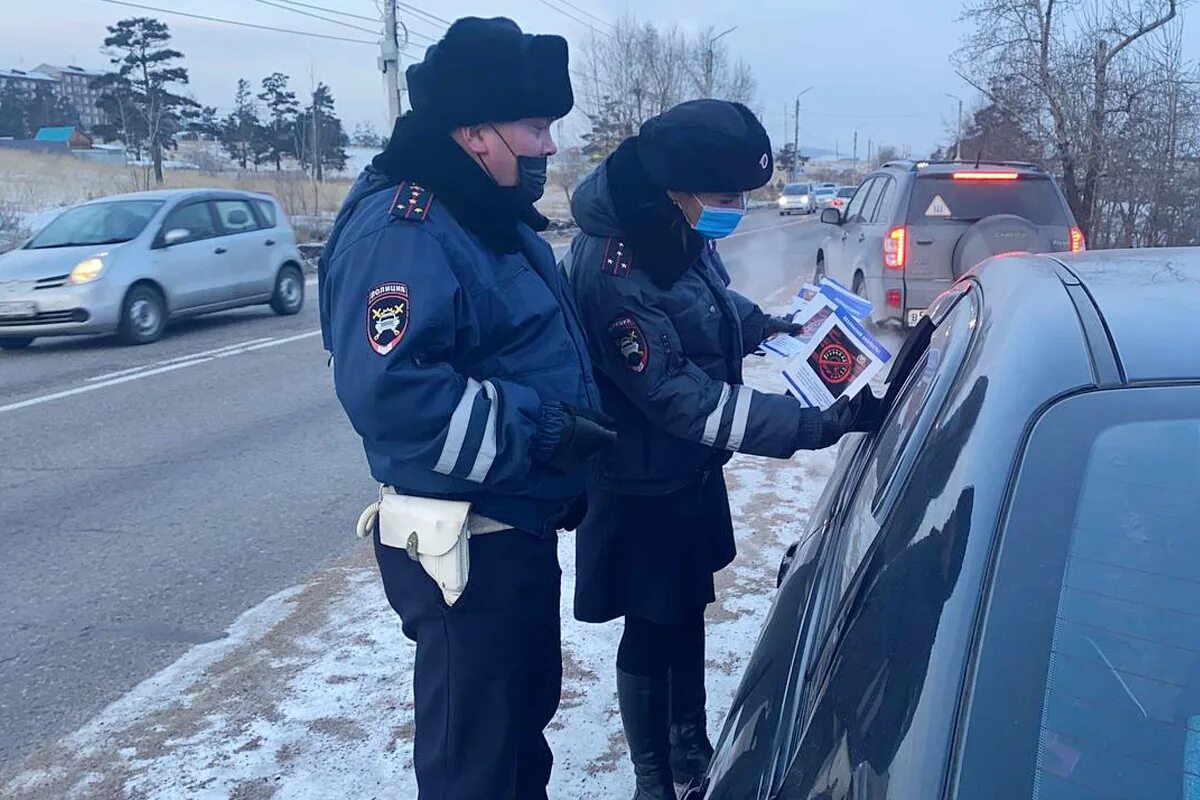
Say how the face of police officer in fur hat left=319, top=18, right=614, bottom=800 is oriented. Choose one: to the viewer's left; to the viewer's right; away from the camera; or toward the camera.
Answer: to the viewer's right

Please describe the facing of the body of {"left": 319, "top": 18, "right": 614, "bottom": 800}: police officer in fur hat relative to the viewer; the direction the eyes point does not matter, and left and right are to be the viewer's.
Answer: facing to the right of the viewer

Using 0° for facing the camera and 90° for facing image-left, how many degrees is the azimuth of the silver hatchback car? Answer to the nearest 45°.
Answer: approximately 45°

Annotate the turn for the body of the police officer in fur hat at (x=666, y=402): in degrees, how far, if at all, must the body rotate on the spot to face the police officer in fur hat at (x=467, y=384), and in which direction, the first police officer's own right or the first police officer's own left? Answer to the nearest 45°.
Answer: approximately 135° to the first police officer's own right

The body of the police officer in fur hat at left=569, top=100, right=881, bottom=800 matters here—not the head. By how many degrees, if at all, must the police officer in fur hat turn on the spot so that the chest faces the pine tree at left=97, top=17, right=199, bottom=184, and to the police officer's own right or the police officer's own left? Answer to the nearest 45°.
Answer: approximately 135° to the police officer's own left

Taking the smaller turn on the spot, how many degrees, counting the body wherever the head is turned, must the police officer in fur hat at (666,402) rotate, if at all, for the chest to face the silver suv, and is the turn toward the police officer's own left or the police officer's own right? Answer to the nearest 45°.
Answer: approximately 90° to the police officer's own left

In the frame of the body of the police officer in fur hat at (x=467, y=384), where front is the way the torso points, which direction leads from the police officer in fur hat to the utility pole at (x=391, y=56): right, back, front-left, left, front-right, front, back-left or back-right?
left

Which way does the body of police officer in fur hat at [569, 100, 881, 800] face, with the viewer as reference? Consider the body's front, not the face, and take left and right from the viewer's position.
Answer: facing to the right of the viewer

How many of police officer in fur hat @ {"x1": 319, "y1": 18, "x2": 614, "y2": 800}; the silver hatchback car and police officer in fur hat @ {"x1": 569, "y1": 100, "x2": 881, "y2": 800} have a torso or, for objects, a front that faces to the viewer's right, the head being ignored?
2

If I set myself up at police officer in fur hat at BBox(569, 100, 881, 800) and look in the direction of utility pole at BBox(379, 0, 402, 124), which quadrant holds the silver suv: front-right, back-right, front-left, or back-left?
front-right

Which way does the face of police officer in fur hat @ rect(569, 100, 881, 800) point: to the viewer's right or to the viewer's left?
to the viewer's right

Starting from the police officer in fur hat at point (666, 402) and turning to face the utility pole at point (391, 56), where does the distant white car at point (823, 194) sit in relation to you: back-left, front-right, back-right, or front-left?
front-right

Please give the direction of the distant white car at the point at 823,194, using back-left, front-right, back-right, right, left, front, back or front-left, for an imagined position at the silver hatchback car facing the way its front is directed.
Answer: back

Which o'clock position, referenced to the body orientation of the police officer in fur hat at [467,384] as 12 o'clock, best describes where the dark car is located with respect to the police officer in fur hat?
The dark car is roughly at 2 o'clock from the police officer in fur hat.
